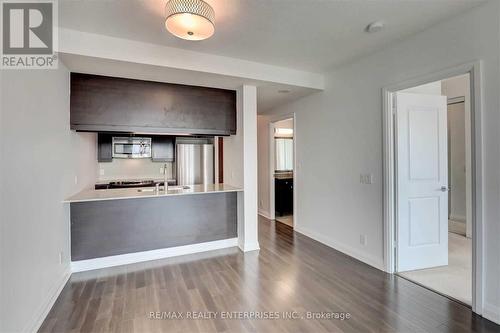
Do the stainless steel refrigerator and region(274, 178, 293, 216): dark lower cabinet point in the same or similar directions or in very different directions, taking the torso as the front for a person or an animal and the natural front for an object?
same or similar directions

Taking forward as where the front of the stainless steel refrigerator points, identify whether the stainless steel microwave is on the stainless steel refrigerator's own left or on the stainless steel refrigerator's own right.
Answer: on the stainless steel refrigerator's own right

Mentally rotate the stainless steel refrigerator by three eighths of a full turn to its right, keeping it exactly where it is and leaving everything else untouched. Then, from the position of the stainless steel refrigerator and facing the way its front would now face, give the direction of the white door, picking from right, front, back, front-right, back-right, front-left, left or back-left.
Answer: back

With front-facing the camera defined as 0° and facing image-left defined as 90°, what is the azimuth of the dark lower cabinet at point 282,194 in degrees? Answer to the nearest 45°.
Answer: approximately 0°

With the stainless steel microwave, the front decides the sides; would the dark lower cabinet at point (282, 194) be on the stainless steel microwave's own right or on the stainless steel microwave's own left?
on the stainless steel microwave's own left

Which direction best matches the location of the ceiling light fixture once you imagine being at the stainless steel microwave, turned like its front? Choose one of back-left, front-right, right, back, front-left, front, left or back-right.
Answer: front

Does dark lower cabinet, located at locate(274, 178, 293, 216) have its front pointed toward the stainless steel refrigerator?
no

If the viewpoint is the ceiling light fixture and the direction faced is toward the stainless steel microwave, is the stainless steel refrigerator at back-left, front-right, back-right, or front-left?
front-right

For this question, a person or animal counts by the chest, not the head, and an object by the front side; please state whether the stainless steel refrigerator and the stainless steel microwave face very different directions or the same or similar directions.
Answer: same or similar directions

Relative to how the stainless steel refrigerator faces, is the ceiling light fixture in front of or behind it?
in front

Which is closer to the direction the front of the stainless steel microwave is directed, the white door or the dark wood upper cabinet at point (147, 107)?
the dark wood upper cabinet

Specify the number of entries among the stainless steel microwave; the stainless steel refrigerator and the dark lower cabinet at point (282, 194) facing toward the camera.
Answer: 3

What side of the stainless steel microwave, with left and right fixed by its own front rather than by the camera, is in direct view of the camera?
front

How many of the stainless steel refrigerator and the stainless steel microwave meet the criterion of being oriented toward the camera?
2

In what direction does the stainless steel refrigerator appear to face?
toward the camera
